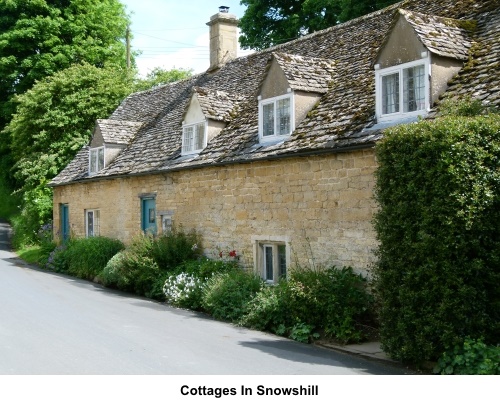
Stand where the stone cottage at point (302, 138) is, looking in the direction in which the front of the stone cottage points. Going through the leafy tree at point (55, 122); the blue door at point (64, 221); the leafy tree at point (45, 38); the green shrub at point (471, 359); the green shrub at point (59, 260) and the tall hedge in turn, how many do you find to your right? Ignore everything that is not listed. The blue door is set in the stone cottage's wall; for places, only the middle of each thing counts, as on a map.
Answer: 4

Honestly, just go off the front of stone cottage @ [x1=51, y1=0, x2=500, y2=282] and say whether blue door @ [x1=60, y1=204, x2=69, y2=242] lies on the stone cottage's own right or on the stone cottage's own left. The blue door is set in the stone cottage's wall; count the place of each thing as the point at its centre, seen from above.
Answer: on the stone cottage's own right

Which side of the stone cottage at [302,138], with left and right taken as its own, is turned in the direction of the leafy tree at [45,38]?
right

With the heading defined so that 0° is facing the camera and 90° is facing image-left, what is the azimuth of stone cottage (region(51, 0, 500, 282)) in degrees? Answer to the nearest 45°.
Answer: approximately 45°

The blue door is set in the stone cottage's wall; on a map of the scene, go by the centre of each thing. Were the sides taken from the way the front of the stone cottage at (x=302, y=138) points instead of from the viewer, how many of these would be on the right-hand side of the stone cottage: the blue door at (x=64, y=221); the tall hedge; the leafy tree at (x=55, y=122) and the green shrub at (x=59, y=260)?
3

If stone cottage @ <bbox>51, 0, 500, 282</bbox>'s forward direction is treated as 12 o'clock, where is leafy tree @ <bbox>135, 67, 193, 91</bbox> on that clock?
The leafy tree is roughly at 4 o'clock from the stone cottage.

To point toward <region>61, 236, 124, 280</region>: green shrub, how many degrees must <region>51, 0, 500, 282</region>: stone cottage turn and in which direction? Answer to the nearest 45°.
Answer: approximately 90° to its right

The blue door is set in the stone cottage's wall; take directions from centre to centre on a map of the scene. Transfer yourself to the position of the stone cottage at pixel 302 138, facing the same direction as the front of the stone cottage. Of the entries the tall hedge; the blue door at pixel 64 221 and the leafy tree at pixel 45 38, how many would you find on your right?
2

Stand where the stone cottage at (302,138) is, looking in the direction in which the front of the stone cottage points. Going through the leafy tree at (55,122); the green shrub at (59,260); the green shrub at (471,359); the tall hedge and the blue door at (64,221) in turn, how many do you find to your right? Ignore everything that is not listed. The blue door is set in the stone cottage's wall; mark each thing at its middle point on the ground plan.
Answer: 3

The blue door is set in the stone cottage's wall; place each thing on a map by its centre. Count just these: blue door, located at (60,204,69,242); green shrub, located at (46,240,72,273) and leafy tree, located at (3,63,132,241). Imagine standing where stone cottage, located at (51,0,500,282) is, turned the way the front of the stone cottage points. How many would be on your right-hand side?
3
